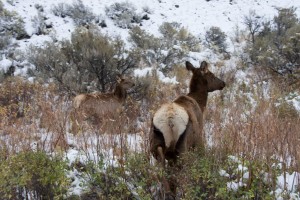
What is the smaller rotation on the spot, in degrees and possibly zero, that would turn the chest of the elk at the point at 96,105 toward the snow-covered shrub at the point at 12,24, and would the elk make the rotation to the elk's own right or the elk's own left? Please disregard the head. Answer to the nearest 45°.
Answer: approximately 90° to the elk's own left

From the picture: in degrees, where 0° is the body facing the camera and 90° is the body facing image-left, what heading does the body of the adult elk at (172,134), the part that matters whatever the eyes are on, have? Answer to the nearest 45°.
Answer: approximately 225°

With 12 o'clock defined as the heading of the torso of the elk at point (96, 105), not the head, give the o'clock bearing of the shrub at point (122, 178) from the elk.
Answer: The shrub is roughly at 3 o'clock from the elk.

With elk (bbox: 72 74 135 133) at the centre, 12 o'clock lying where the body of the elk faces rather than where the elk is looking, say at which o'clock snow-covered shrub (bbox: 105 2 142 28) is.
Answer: The snow-covered shrub is roughly at 9 o'clock from the elk.

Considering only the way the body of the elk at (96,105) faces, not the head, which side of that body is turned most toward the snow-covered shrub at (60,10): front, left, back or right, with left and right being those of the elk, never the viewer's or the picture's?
left

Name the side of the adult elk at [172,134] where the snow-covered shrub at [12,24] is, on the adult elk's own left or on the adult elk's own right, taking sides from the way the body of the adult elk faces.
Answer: on the adult elk's own left

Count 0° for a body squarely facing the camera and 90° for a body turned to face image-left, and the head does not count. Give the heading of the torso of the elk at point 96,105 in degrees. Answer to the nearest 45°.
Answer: approximately 270°

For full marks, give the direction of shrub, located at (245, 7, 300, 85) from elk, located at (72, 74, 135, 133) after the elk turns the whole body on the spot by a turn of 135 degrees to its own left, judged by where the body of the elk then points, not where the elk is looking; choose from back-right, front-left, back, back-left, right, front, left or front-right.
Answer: right

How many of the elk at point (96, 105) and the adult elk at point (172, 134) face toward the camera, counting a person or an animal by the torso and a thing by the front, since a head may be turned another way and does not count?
0

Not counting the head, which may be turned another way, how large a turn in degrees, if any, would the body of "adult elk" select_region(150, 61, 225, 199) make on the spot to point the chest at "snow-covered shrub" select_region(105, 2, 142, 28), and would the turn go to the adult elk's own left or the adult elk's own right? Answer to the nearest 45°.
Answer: approximately 45° to the adult elk's own left

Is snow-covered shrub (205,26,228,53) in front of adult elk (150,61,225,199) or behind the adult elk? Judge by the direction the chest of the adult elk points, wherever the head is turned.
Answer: in front

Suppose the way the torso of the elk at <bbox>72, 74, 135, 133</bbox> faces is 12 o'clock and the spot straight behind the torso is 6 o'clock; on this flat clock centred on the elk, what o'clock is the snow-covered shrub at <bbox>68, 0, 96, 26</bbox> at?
The snow-covered shrub is roughly at 9 o'clock from the elk.

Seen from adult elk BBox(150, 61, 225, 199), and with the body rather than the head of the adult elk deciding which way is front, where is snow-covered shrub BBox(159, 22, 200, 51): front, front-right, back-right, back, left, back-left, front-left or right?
front-left

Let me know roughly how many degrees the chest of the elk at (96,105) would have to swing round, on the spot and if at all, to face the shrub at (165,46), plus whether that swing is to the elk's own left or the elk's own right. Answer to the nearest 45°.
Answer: approximately 90° to the elk's own left
